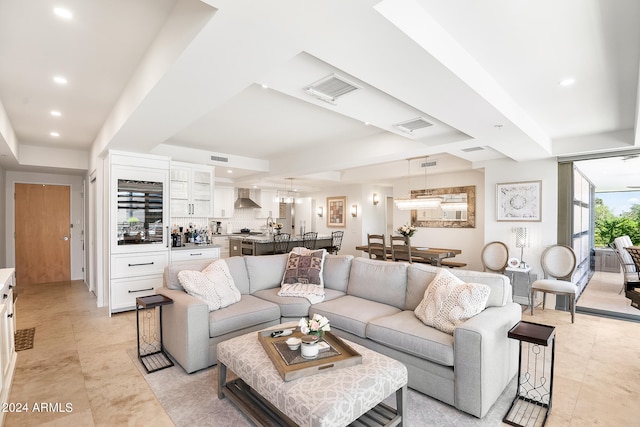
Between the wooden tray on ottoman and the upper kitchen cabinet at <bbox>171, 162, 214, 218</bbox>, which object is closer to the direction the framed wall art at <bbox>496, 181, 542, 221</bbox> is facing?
the wooden tray on ottoman

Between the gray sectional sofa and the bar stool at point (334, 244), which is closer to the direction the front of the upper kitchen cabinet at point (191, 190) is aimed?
the gray sectional sofa

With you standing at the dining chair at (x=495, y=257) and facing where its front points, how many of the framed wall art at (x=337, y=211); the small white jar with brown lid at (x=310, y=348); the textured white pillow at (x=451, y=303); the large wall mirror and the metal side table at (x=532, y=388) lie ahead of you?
3

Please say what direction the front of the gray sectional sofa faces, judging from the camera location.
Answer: facing the viewer

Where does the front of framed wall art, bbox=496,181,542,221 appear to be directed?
toward the camera

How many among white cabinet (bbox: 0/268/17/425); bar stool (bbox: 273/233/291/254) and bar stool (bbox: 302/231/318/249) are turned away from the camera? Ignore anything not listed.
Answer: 2

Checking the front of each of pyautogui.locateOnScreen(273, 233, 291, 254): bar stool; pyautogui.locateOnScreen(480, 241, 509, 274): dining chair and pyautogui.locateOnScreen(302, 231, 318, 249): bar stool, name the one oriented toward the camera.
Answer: pyautogui.locateOnScreen(480, 241, 509, 274): dining chair

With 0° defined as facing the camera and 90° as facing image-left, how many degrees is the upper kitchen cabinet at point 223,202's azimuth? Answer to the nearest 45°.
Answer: approximately 0°

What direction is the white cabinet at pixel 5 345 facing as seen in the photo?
to the viewer's right

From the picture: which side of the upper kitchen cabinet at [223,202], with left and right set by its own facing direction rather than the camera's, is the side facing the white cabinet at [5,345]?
front

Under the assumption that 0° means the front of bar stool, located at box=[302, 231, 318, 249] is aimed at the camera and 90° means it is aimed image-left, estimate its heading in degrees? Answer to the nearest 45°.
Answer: approximately 180°

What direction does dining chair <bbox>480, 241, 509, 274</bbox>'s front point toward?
toward the camera

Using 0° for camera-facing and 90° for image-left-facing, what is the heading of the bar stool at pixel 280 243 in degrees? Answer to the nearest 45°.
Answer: approximately 180°

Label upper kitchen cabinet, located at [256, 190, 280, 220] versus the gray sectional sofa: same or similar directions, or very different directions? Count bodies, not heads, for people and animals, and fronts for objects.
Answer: same or similar directions

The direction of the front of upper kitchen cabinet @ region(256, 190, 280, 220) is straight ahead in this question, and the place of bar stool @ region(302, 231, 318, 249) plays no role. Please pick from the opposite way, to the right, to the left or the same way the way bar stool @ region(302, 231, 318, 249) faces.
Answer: the opposite way

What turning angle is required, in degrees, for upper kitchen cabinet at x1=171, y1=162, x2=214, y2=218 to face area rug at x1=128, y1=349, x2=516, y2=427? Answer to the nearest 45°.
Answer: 0° — it already faces it

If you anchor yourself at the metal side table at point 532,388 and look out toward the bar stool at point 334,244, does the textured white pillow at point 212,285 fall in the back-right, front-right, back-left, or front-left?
front-left

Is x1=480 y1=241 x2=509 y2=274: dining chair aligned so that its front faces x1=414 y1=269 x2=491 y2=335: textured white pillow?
yes
